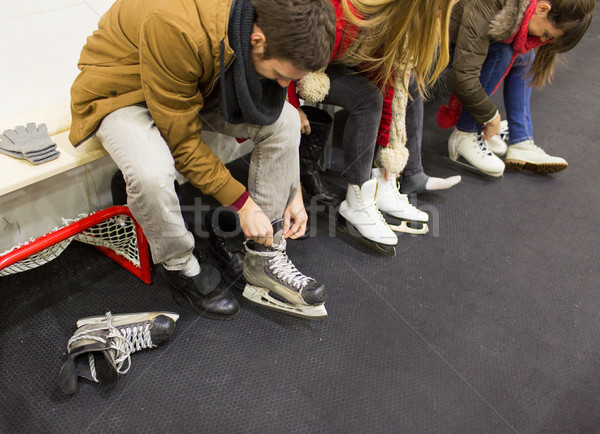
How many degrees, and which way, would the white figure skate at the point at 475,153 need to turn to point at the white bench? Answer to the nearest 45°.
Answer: approximately 90° to its right

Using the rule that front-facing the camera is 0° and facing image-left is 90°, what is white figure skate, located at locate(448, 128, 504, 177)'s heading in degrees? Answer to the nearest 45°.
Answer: approximately 315°

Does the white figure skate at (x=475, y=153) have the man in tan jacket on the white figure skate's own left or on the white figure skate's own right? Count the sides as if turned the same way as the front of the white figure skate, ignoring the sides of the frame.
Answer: on the white figure skate's own right

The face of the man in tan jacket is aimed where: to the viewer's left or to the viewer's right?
to the viewer's right

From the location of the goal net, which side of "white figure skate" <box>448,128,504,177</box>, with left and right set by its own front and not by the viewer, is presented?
right
